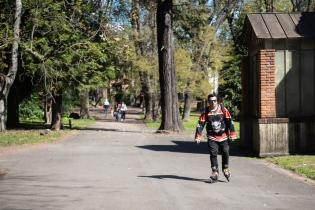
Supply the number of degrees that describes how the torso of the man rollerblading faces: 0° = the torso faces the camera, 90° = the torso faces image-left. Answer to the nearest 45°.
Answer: approximately 0°
